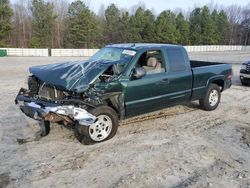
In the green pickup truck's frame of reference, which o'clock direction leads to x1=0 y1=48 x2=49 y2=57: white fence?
The white fence is roughly at 4 o'clock from the green pickup truck.

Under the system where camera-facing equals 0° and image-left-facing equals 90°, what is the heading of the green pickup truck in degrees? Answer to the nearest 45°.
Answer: approximately 45°
